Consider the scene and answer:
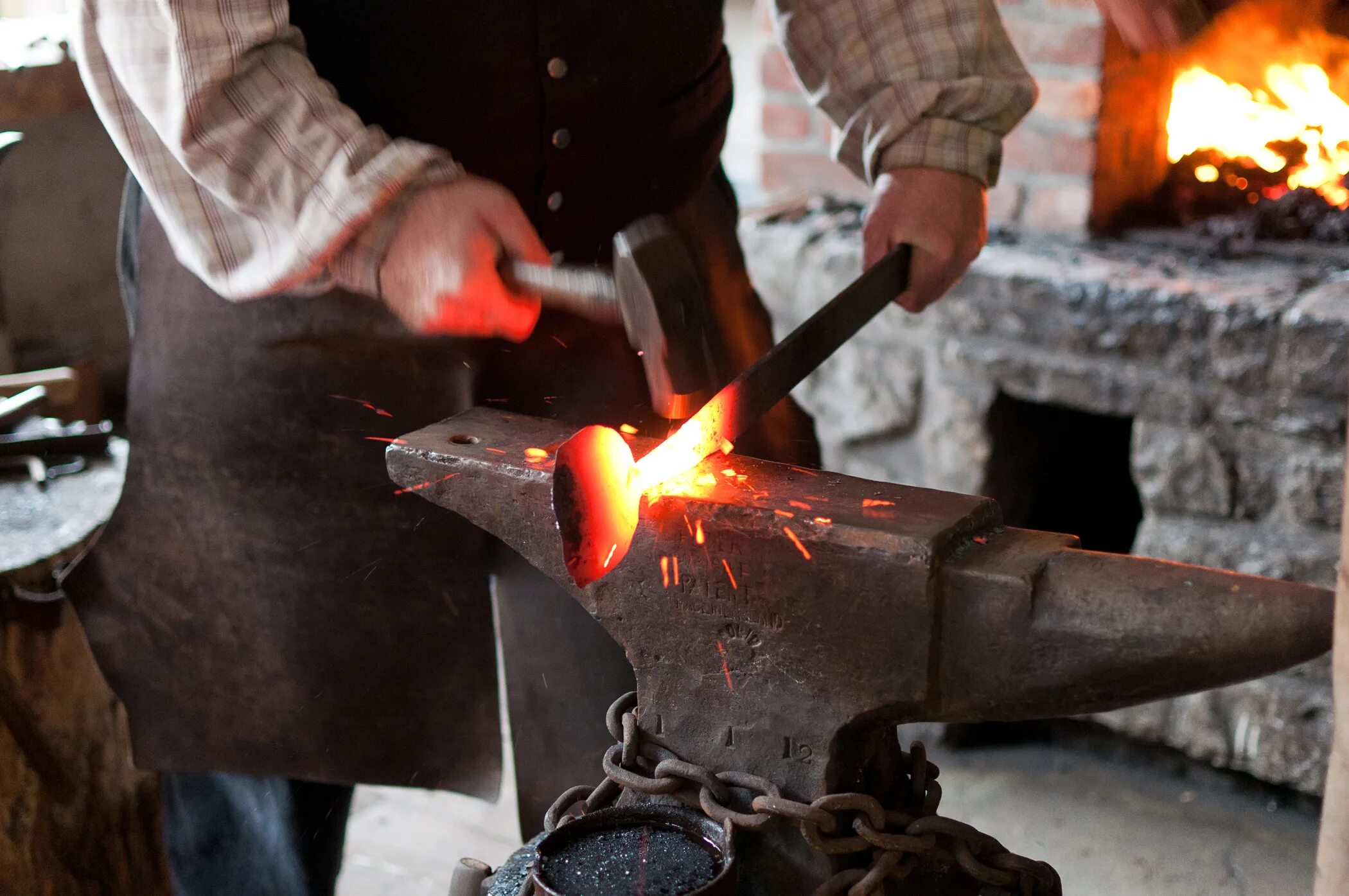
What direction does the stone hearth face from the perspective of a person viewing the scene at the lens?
facing the viewer and to the left of the viewer

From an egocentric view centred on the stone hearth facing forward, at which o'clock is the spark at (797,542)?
The spark is roughly at 11 o'clock from the stone hearth.

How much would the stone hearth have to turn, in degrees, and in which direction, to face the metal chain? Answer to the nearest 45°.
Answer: approximately 45° to its left

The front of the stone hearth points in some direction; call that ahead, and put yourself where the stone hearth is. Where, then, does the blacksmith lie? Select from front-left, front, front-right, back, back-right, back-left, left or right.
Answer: front

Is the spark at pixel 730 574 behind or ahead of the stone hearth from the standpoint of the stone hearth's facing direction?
ahead

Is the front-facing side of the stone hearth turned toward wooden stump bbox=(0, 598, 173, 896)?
yes

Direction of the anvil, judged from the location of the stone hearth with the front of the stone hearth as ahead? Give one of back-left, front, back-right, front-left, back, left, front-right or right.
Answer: front-left
